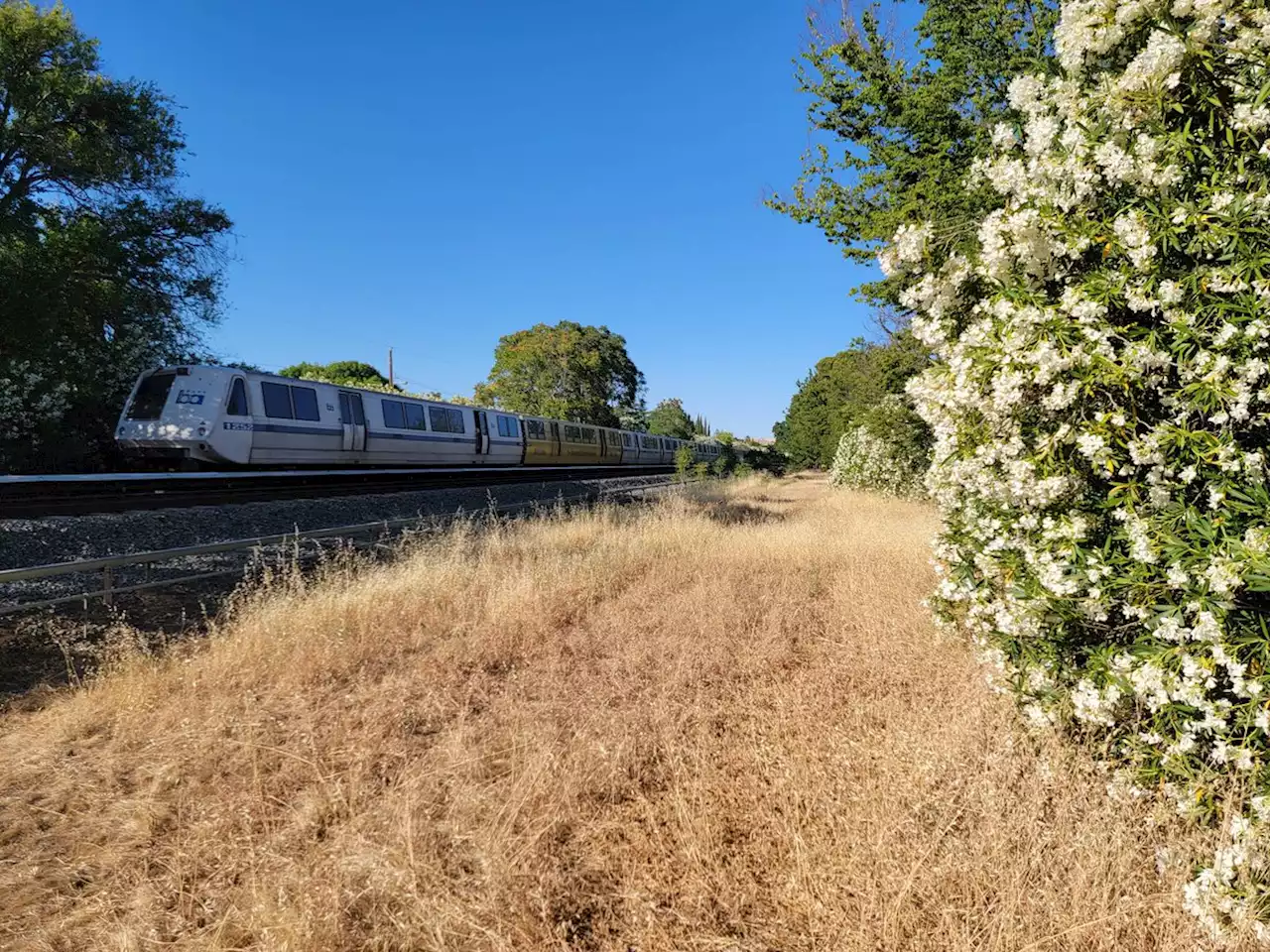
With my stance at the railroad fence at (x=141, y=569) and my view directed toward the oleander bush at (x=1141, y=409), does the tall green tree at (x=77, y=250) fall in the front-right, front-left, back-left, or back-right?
back-left

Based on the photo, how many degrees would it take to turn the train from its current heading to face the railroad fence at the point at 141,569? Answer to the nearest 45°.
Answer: approximately 45° to its left

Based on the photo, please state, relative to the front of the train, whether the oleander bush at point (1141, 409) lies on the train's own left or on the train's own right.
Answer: on the train's own left

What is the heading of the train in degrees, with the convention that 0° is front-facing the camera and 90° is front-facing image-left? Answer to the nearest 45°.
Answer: approximately 45°
